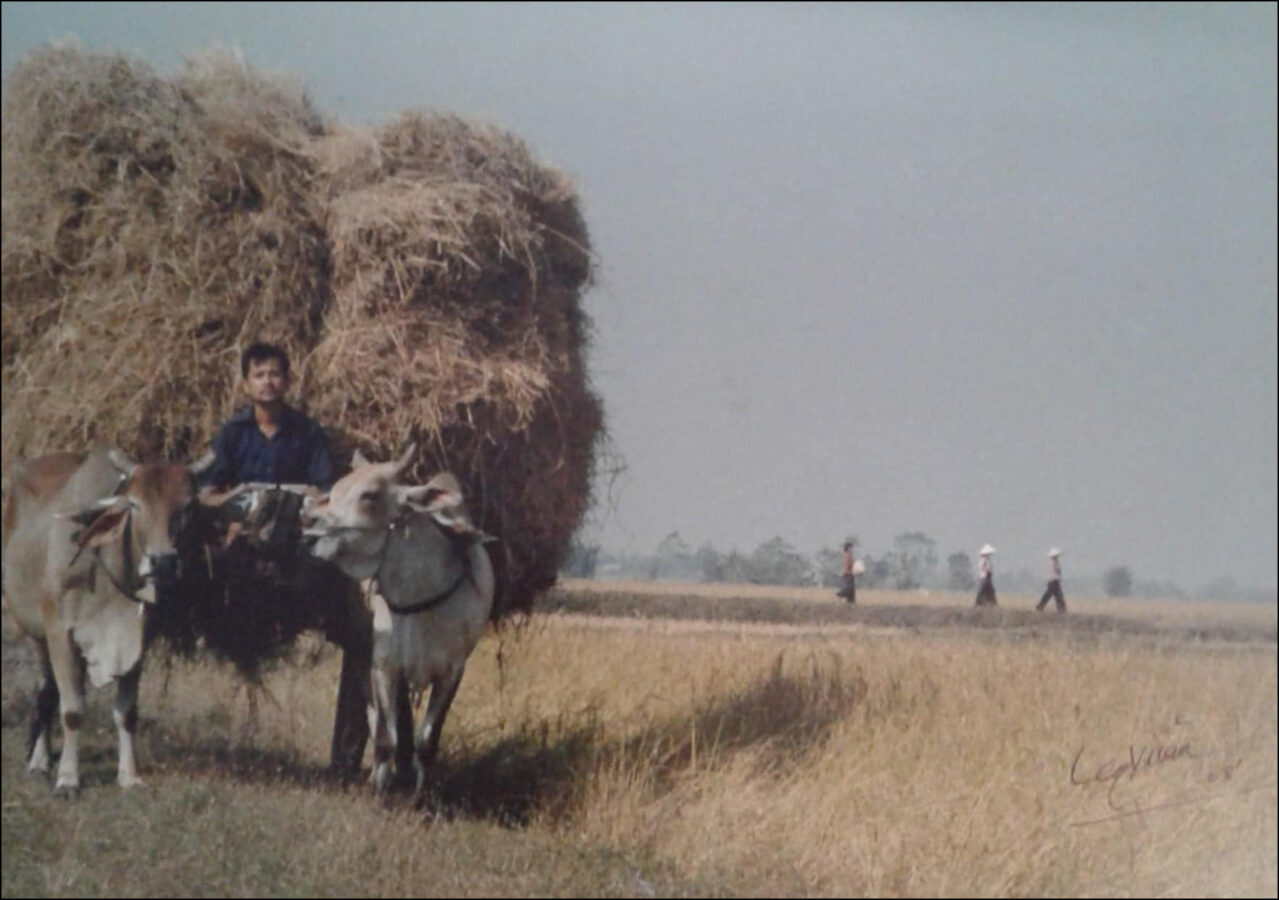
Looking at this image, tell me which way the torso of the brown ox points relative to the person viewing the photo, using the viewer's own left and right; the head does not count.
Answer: facing the viewer and to the right of the viewer

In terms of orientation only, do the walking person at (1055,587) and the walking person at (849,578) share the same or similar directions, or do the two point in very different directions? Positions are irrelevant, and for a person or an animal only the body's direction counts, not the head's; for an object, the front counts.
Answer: same or similar directions
